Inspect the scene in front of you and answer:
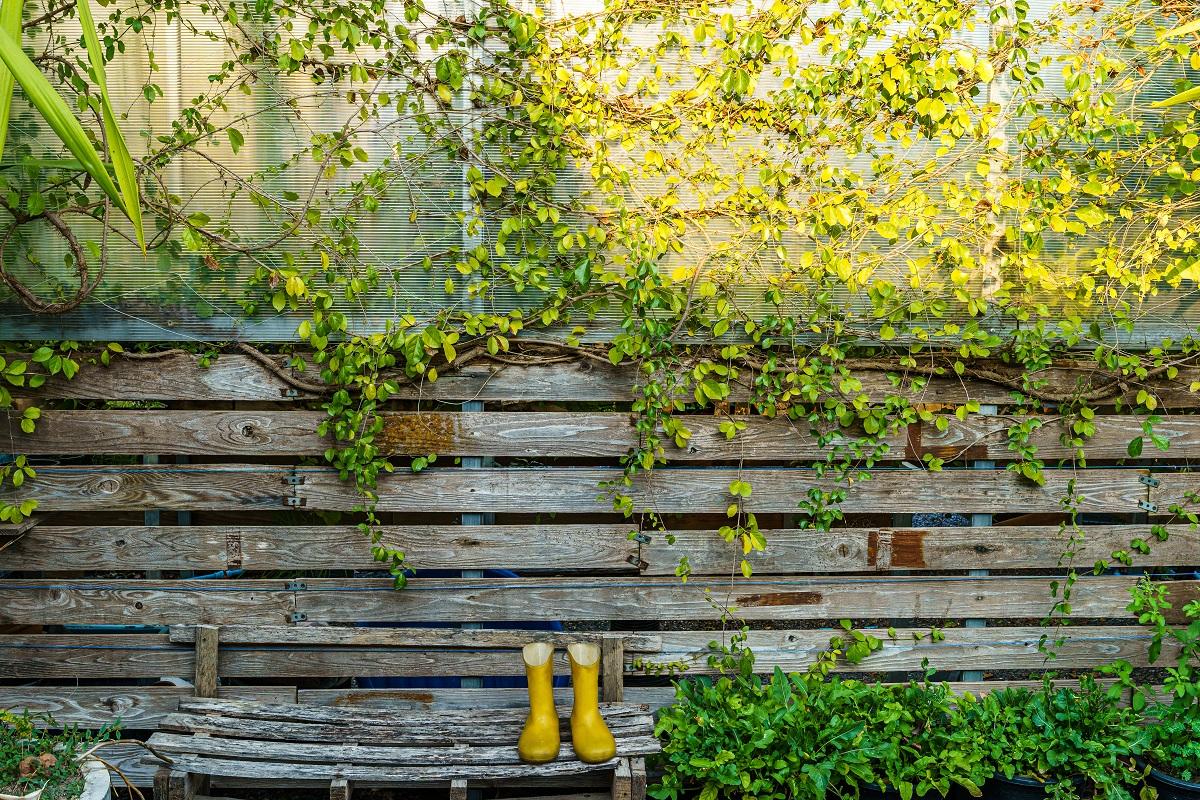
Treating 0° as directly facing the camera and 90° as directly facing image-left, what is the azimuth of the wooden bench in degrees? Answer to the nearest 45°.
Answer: approximately 0°

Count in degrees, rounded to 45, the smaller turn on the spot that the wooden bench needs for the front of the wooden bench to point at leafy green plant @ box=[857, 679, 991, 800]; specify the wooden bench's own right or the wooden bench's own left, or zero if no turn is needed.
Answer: approximately 90° to the wooden bench's own left

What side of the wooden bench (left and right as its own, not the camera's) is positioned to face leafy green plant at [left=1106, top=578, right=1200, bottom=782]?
left

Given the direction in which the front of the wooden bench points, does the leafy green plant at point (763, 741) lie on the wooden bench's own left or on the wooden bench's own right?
on the wooden bench's own left

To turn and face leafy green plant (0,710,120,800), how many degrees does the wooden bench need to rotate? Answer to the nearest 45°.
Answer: approximately 90° to its right

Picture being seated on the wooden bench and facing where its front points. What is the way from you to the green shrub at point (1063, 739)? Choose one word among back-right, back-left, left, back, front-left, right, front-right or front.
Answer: left

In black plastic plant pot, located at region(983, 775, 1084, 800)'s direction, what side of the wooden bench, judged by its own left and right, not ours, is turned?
left
